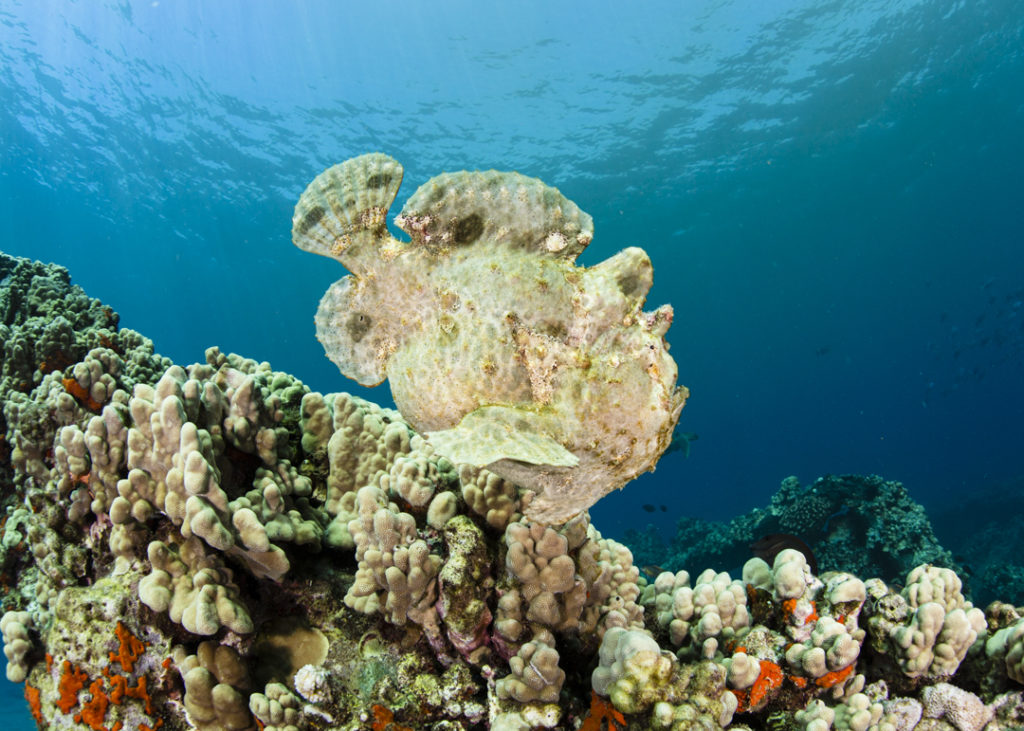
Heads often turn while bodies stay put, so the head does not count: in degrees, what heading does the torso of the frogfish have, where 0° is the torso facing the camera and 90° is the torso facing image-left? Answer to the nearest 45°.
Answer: approximately 270°

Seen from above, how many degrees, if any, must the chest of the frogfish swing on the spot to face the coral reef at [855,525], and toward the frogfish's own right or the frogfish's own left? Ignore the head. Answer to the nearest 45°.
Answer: approximately 45° to the frogfish's own left
